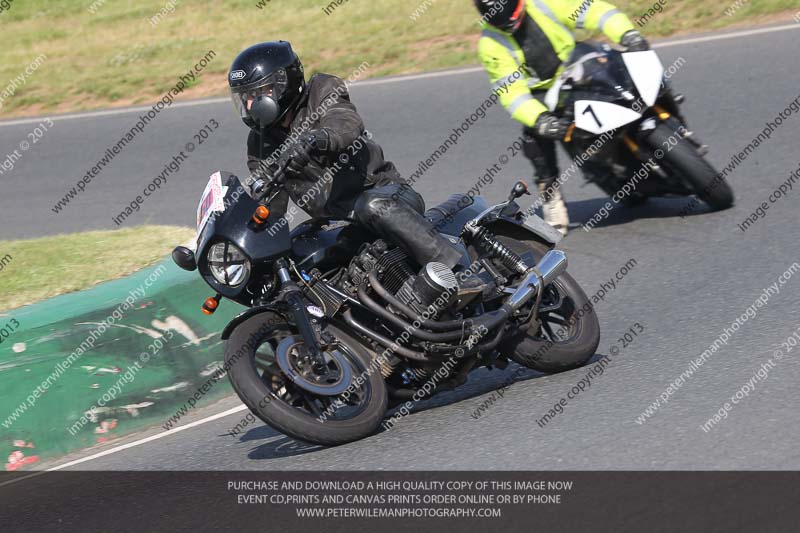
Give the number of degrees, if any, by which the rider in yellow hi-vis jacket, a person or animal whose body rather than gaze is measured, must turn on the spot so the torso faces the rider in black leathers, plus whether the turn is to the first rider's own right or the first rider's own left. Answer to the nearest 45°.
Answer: approximately 45° to the first rider's own right

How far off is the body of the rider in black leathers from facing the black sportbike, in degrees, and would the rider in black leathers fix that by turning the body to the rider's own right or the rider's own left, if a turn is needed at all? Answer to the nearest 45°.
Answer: approximately 180°

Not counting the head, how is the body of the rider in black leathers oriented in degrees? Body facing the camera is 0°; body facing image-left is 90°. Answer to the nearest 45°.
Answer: approximately 45°

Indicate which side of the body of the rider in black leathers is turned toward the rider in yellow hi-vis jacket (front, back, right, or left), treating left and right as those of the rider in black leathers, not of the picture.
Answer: back
